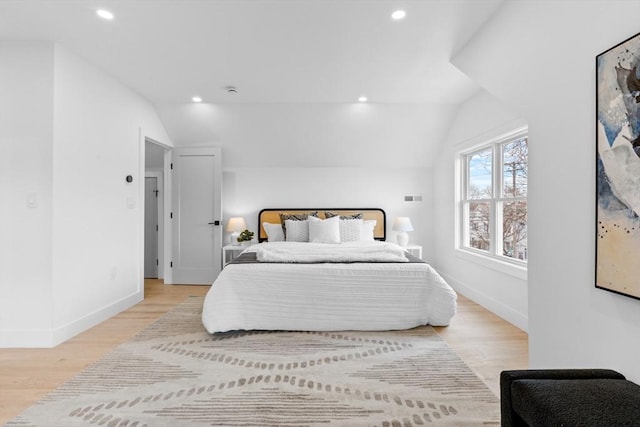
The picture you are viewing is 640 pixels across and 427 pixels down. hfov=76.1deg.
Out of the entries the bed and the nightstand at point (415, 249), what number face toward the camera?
2

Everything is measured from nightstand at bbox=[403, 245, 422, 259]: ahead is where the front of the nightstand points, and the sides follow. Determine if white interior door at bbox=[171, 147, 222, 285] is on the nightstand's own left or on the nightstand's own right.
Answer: on the nightstand's own right

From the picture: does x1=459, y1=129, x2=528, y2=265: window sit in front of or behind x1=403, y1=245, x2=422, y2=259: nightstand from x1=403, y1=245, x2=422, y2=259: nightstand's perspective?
in front

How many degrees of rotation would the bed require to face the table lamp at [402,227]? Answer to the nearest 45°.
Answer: approximately 135° to its left

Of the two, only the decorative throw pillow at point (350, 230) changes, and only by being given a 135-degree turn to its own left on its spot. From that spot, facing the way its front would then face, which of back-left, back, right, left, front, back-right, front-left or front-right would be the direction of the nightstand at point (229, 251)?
back-left

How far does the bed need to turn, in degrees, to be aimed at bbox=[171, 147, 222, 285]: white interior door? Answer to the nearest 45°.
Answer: approximately 135° to its right

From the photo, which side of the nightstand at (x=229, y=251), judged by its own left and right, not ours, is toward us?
front

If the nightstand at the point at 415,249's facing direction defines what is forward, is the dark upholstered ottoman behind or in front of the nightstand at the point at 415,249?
in front

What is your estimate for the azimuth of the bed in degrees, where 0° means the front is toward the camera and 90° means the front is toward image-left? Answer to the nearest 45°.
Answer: approximately 0°

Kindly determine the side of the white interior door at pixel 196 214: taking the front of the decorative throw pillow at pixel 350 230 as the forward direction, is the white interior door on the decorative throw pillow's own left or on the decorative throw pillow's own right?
on the decorative throw pillow's own right

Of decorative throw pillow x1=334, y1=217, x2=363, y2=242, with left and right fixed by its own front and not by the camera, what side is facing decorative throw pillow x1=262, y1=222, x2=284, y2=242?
right

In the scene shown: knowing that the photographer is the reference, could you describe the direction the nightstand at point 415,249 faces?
facing the viewer
